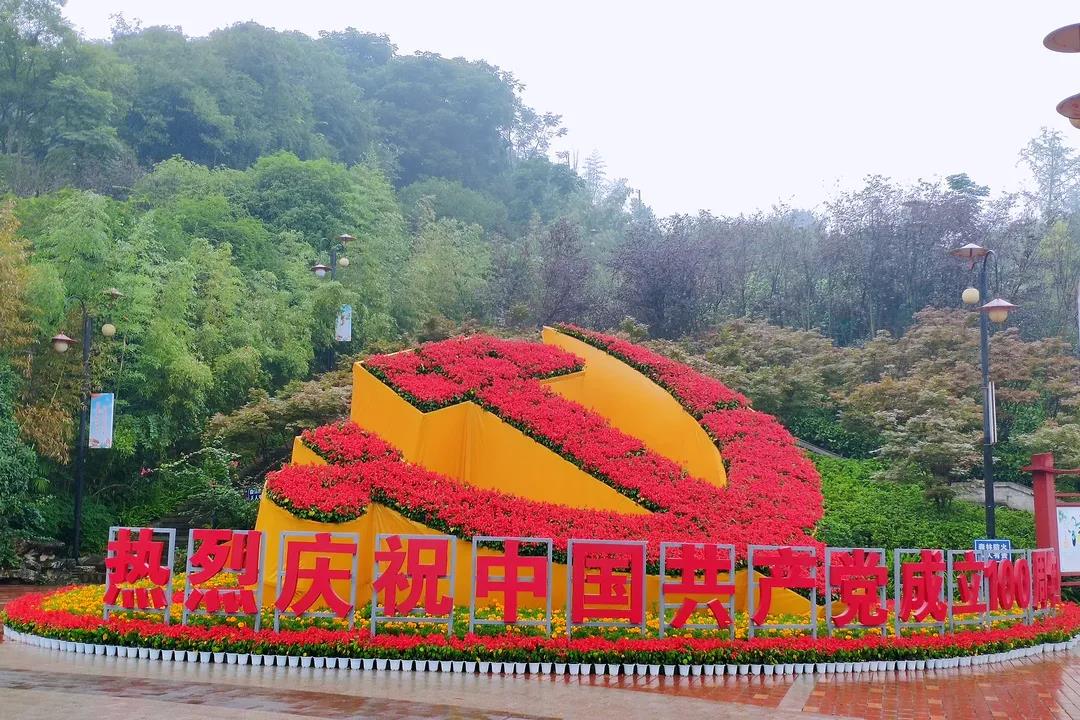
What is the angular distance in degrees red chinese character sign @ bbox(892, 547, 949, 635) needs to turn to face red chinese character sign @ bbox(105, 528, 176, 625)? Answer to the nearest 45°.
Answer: approximately 135° to its right

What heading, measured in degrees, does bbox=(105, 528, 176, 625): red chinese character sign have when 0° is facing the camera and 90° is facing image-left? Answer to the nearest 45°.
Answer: approximately 0°

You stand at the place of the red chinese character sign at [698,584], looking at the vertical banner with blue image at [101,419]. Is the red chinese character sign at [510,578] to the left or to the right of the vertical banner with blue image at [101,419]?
left

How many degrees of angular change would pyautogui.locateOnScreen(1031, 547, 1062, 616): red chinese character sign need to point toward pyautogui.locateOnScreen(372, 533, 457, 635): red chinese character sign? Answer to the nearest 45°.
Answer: approximately 90° to its right

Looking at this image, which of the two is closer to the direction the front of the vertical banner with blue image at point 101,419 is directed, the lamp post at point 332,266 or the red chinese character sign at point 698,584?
the red chinese character sign

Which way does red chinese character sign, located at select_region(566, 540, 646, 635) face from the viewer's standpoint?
toward the camera

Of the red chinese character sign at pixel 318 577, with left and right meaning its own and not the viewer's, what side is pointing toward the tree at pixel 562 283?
back

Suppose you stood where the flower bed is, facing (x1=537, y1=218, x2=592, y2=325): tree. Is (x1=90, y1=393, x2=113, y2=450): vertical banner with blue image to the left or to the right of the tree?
left

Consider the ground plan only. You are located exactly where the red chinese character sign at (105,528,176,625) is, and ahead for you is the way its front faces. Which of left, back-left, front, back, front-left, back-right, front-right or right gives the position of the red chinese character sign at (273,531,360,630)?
front-left

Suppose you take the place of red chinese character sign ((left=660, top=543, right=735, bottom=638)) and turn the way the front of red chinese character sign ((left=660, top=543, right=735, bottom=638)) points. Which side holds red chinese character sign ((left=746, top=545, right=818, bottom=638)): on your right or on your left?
on your left

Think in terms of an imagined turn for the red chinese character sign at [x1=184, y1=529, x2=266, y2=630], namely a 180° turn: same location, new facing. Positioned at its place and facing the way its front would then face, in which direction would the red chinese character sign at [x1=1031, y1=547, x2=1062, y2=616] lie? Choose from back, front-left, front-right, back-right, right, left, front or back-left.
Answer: right

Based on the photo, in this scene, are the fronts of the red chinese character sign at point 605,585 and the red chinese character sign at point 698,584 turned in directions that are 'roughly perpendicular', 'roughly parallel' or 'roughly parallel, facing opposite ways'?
roughly parallel

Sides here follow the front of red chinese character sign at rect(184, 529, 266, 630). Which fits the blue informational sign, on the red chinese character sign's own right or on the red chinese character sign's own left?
on the red chinese character sign's own left

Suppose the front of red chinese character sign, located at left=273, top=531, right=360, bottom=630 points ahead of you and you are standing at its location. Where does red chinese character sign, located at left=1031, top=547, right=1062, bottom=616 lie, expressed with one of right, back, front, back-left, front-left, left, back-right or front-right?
left

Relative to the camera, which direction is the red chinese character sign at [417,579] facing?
toward the camera

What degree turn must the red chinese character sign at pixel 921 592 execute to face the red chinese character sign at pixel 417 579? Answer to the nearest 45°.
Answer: approximately 90° to its right

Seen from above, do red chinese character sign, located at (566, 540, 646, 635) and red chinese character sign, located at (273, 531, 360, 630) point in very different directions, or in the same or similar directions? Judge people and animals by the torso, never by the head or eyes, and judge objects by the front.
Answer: same or similar directions
